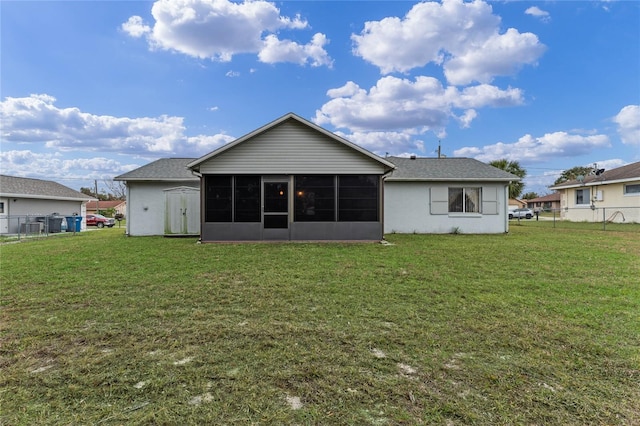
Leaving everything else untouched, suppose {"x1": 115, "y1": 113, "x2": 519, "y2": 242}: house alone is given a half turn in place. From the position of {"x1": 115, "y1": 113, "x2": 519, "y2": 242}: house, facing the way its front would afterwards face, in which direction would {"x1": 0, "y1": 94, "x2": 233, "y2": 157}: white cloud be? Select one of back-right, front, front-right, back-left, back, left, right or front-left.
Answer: back-right

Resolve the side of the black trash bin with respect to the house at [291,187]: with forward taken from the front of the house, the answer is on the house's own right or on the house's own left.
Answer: on the house's own left

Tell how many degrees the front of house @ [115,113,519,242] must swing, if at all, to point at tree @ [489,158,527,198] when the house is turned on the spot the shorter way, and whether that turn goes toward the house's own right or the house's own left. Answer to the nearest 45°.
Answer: approximately 45° to the house's own right

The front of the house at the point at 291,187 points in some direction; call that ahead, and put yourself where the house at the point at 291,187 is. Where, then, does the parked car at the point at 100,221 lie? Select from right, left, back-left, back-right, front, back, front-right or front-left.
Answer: front-left

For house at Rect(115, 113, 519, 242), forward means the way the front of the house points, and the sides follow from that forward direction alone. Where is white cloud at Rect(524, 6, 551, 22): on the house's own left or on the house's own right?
on the house's own right

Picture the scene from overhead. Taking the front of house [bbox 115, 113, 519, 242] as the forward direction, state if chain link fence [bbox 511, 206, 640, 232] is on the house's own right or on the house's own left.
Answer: on the house's own right

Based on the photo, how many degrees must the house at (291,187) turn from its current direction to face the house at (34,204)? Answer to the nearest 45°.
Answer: approximately 45° to its left

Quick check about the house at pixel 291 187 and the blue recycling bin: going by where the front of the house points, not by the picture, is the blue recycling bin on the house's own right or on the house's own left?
on the house's own left

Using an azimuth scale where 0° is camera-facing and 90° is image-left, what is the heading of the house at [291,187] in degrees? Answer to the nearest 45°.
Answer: approximately 180°
